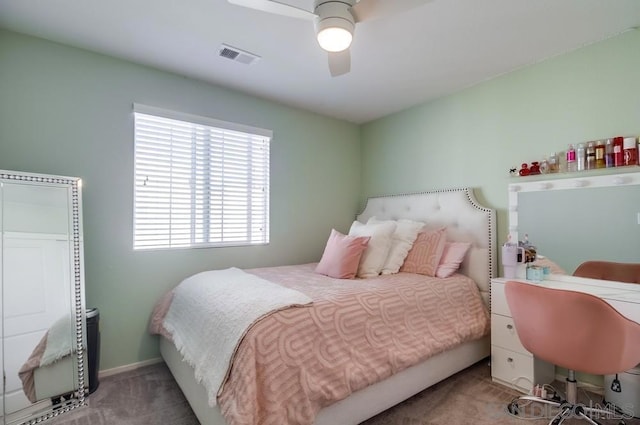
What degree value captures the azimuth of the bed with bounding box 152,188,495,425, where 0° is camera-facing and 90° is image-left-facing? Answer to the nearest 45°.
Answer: approximately 45°

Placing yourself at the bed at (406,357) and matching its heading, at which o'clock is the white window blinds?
The white window blinds is roughly at 2 o'clock from the bed.

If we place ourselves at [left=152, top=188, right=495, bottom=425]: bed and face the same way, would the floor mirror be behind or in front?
in front

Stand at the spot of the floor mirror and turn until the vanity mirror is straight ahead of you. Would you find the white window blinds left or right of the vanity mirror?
left

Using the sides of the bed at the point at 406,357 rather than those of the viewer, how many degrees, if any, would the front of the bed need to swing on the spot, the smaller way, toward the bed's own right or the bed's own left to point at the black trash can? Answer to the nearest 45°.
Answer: approximately 45° to the bed's own right

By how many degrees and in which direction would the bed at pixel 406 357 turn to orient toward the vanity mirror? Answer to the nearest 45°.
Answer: approximately 135° to its left
